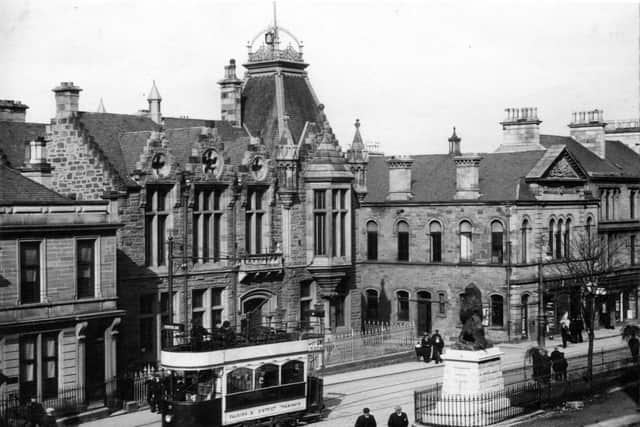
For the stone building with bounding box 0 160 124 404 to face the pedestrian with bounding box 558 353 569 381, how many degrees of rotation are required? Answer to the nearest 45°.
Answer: approximately 45° to its left

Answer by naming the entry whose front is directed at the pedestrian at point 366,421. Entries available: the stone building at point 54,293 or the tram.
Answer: the stone building

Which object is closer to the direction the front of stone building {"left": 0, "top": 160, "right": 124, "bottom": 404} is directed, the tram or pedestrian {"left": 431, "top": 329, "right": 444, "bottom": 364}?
the tram

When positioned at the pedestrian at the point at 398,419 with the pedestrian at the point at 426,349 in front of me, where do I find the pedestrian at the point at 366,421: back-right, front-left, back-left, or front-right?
back-left

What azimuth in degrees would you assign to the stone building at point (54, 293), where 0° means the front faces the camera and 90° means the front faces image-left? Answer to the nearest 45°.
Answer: approximately 315°

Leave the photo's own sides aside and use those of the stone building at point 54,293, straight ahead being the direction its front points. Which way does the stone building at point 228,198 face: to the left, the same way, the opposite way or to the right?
the same way

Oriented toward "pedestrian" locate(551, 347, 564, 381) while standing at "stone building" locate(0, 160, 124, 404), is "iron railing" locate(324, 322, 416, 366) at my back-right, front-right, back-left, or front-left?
front-left

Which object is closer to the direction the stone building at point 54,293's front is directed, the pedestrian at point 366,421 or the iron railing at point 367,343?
the pedestrian

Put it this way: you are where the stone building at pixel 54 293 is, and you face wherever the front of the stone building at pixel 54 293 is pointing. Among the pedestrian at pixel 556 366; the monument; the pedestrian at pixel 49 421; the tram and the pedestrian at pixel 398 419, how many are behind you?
0

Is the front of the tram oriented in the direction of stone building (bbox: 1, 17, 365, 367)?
no

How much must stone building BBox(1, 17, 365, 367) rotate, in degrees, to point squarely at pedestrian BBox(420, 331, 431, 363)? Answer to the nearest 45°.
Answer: approximately 45° to its left

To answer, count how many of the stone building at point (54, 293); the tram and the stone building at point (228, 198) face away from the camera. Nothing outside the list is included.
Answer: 0

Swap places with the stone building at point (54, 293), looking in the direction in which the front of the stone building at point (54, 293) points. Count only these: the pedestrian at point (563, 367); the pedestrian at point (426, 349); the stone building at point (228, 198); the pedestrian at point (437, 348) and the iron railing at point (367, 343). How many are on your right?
0

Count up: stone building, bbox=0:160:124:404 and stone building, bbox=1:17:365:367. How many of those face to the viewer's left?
0

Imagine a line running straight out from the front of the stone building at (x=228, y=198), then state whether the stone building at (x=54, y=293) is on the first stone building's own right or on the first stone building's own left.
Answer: on the first stone building's own right

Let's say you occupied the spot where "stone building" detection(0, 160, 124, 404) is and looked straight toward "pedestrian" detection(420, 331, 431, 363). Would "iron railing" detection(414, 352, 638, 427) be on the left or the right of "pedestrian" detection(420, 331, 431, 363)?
right

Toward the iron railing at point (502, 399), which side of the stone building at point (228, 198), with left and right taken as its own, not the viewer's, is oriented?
front
